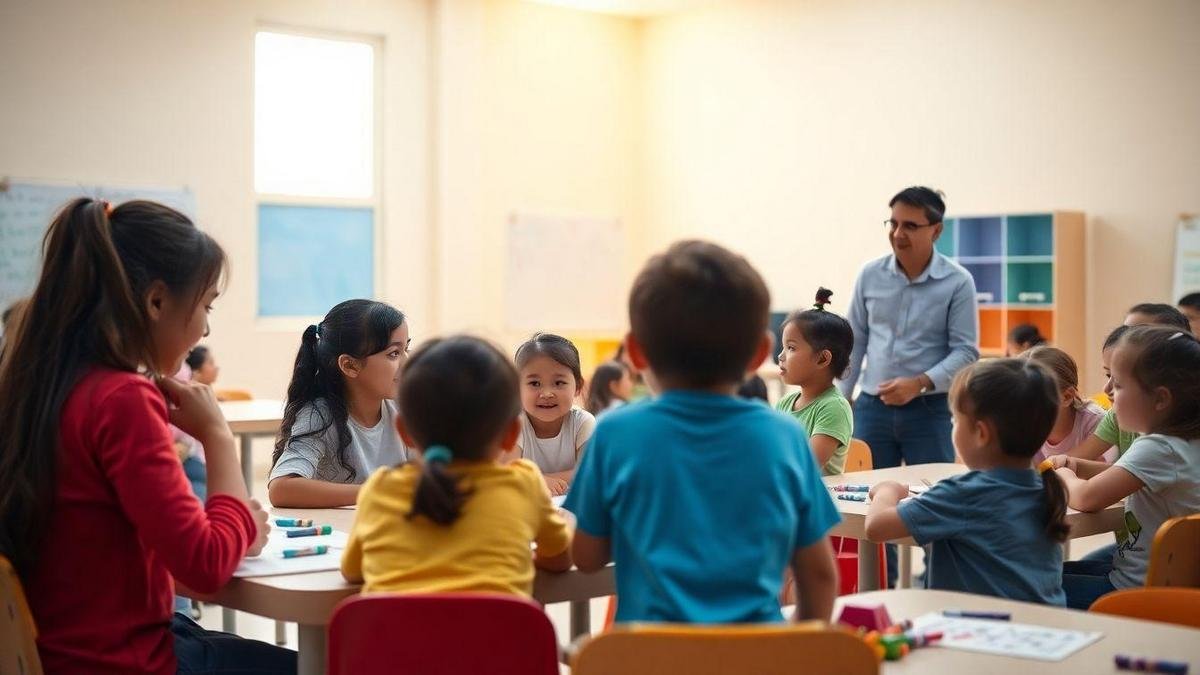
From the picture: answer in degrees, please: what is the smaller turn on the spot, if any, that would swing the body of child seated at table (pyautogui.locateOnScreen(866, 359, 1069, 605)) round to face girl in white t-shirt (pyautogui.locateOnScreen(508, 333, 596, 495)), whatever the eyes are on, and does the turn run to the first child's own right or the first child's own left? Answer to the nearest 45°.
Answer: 0° — they already face them

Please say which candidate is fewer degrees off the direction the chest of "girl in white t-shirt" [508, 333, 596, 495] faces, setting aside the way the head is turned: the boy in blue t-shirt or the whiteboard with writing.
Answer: the boy in blue t-shirt

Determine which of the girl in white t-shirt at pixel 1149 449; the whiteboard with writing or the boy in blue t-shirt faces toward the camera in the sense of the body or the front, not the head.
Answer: the whiteboard with writing

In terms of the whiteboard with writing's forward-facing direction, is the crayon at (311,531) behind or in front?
in front

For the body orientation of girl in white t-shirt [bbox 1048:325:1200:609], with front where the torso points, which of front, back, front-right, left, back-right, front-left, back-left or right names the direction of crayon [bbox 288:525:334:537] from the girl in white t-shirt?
front-left

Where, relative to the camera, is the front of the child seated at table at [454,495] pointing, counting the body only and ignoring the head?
away from the camera

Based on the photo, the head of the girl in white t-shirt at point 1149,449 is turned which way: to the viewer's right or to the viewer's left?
to the viewer's left

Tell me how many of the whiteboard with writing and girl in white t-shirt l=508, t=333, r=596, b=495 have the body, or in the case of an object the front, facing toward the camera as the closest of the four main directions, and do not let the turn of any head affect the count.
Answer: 2

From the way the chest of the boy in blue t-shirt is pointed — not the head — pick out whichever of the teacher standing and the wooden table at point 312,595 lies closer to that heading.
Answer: the teacher standing

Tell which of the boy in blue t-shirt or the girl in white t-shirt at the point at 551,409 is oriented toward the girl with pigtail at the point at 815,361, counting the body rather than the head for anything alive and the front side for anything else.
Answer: the boy in blue t-shirt

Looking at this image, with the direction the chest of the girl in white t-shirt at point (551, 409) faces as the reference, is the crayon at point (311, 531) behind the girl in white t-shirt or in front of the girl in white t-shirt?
in front

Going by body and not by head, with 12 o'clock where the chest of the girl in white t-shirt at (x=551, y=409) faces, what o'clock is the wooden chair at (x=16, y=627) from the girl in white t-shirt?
The wooden chair is roughly at 1 o'clock from the girl in white t-shirt.

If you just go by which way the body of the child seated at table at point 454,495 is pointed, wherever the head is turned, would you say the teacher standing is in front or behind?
in front

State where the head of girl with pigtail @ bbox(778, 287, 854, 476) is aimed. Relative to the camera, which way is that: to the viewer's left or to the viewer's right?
to the viewer's left
